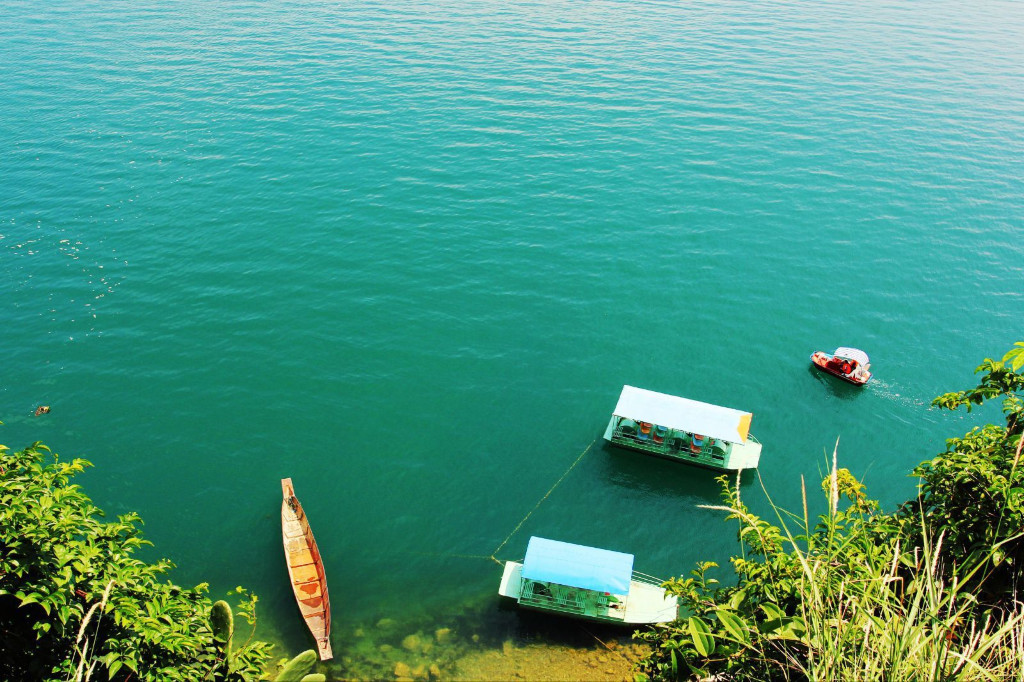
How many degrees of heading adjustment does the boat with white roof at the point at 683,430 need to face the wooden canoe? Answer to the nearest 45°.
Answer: approximately 135° to its right

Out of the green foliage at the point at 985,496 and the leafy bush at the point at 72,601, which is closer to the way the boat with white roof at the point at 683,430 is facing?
the green foliage

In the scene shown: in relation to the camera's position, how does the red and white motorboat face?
facing away from the viewer and to the left of the viewer

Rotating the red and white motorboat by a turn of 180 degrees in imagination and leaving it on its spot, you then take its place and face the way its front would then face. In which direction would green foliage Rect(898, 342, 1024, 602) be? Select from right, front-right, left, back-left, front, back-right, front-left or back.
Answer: front-right

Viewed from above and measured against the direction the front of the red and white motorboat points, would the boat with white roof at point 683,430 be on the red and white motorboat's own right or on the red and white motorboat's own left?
on the red and white motorboat's own left

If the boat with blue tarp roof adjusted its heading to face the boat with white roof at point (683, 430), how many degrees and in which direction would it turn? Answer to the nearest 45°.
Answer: approximately 90° to its left

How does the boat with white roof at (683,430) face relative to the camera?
to the viewer's right

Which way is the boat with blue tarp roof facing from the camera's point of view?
to the viewer's right

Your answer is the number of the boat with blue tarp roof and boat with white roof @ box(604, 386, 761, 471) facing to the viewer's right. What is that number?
2
